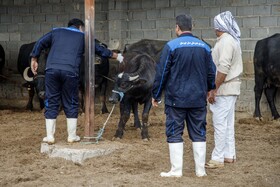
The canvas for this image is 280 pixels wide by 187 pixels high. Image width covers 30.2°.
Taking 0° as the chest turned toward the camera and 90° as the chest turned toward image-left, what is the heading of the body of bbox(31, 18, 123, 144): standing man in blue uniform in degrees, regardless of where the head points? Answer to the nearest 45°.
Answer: approximately 180°

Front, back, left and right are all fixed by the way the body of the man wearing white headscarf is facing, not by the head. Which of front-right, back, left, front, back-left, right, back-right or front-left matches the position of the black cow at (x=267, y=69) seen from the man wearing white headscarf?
right

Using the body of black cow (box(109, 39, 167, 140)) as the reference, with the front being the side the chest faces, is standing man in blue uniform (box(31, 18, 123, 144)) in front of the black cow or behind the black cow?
in front

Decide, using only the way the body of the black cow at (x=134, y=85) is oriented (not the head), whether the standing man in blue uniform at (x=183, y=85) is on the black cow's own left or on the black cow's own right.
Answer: on the black cow's own left

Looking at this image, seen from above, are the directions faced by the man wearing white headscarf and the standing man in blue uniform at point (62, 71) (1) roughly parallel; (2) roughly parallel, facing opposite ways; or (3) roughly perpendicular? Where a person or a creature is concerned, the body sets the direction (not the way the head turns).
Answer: roughly perpendicular

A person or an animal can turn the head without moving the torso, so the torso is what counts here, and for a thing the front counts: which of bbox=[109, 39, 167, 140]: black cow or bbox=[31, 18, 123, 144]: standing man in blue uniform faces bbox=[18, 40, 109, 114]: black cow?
the standing man in blue uniform

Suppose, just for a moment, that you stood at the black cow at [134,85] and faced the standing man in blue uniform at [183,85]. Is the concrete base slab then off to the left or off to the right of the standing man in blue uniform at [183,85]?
right

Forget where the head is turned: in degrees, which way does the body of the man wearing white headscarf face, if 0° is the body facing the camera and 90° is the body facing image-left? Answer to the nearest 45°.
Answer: approximately 90°

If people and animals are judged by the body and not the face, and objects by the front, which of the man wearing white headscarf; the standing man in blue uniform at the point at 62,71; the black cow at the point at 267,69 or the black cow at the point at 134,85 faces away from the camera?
the standing man in blue uniform
